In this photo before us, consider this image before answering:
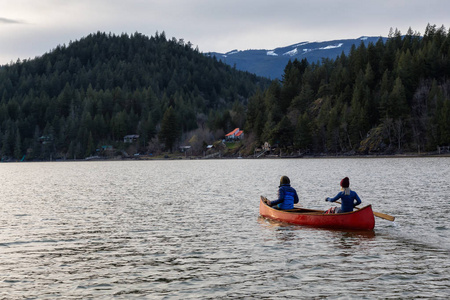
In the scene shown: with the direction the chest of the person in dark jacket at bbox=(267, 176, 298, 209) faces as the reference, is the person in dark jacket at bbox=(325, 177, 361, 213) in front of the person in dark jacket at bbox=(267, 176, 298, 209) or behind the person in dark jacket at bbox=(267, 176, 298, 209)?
behind

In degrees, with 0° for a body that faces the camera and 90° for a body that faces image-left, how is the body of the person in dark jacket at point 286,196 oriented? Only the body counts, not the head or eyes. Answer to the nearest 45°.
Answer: approximately 135°

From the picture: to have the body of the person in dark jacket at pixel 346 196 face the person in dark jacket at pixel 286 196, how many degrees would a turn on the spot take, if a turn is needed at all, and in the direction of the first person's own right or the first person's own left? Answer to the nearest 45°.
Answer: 0° — they already face them

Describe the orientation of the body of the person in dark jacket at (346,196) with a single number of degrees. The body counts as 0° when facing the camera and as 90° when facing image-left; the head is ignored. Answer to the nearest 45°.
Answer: approximately 135°
